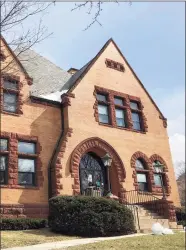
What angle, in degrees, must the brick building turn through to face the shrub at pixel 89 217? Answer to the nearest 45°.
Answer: approximately 45° to its right

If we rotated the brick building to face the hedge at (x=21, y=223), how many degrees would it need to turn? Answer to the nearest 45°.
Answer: approximately 90° to its right

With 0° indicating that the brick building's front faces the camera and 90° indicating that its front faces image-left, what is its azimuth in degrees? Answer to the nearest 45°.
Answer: approximately 315°

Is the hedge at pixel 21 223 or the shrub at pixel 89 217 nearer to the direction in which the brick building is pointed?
the shrub
